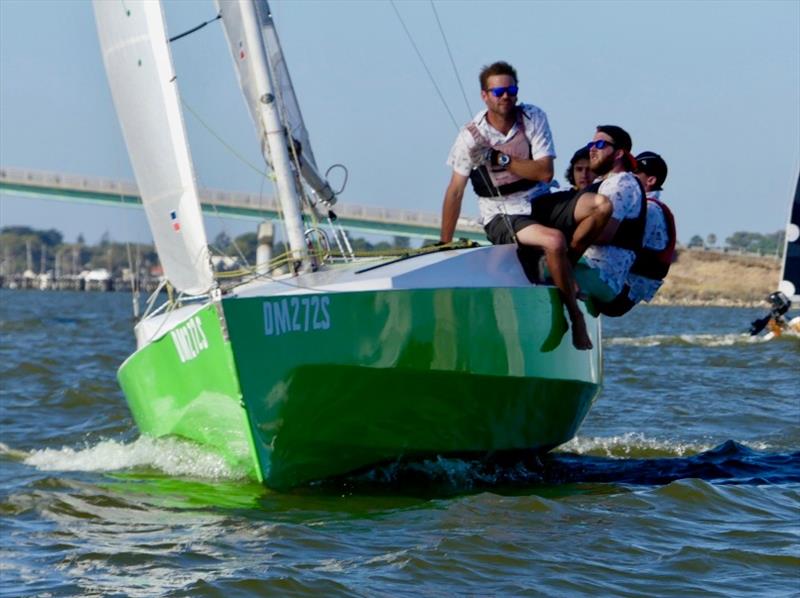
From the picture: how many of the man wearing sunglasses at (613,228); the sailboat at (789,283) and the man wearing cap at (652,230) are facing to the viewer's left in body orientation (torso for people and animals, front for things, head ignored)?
2

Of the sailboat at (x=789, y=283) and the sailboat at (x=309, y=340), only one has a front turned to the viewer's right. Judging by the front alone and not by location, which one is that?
the sailboat at (x=789, y=283)

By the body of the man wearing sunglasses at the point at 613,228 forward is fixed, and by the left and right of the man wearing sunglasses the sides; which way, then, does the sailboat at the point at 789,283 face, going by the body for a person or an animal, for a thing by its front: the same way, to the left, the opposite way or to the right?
the opposite way

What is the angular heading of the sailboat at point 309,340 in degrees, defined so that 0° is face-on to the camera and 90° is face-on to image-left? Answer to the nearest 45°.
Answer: approximately 45°

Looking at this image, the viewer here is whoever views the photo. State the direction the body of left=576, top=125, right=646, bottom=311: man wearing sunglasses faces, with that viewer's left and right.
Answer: facing to the left of the viewer

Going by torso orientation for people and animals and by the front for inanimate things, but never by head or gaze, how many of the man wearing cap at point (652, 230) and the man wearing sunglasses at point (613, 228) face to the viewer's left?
2
